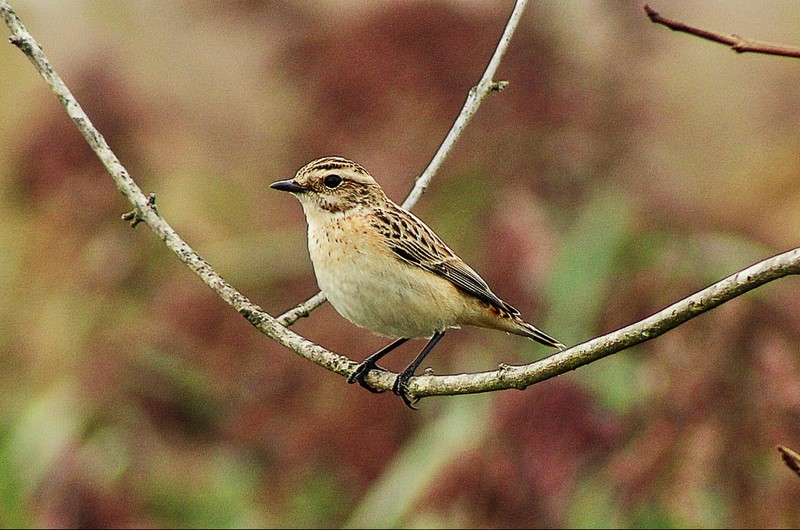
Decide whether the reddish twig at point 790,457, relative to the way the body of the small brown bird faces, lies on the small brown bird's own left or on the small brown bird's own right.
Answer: on the small brown bird's own left

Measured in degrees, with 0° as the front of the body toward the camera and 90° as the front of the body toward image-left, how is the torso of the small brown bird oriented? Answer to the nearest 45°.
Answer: approximately 90°
